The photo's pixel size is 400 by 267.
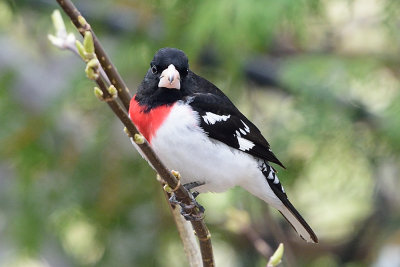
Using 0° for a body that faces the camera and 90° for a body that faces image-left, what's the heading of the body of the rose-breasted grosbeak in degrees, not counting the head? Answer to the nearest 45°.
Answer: approximately 45°
